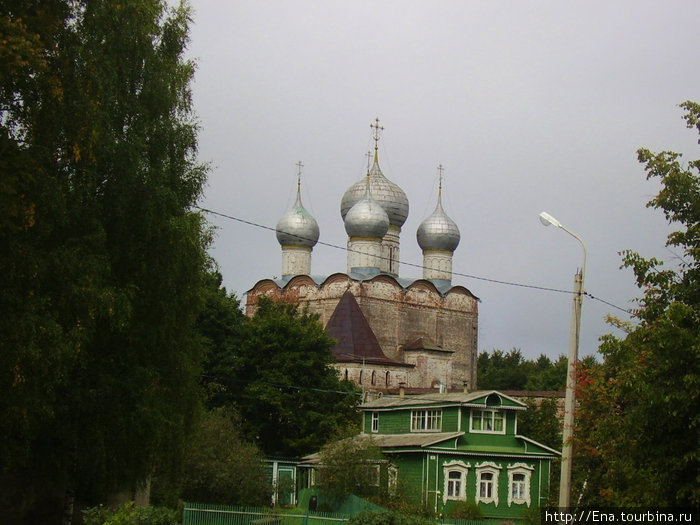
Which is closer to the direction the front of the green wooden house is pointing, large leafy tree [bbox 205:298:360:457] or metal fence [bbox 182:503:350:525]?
the metal fence

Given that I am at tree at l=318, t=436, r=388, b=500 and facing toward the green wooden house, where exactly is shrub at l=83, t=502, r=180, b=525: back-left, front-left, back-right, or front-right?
back-right

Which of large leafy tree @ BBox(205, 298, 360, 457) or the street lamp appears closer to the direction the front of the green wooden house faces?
the street lamp

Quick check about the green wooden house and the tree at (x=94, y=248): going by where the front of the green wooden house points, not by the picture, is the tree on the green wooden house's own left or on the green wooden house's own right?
on the green wooden house's own right

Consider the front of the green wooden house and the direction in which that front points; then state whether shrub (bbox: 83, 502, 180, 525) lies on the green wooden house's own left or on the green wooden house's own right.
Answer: on the green wooden house's own right

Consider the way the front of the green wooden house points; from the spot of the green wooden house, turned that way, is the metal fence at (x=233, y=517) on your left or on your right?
on your right

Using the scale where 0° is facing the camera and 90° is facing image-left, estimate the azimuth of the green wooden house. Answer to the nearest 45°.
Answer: approximately 315°

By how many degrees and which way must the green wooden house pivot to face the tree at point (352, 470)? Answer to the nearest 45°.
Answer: approximately 90° to its right

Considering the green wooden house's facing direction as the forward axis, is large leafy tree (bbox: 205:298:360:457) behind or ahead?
behind
